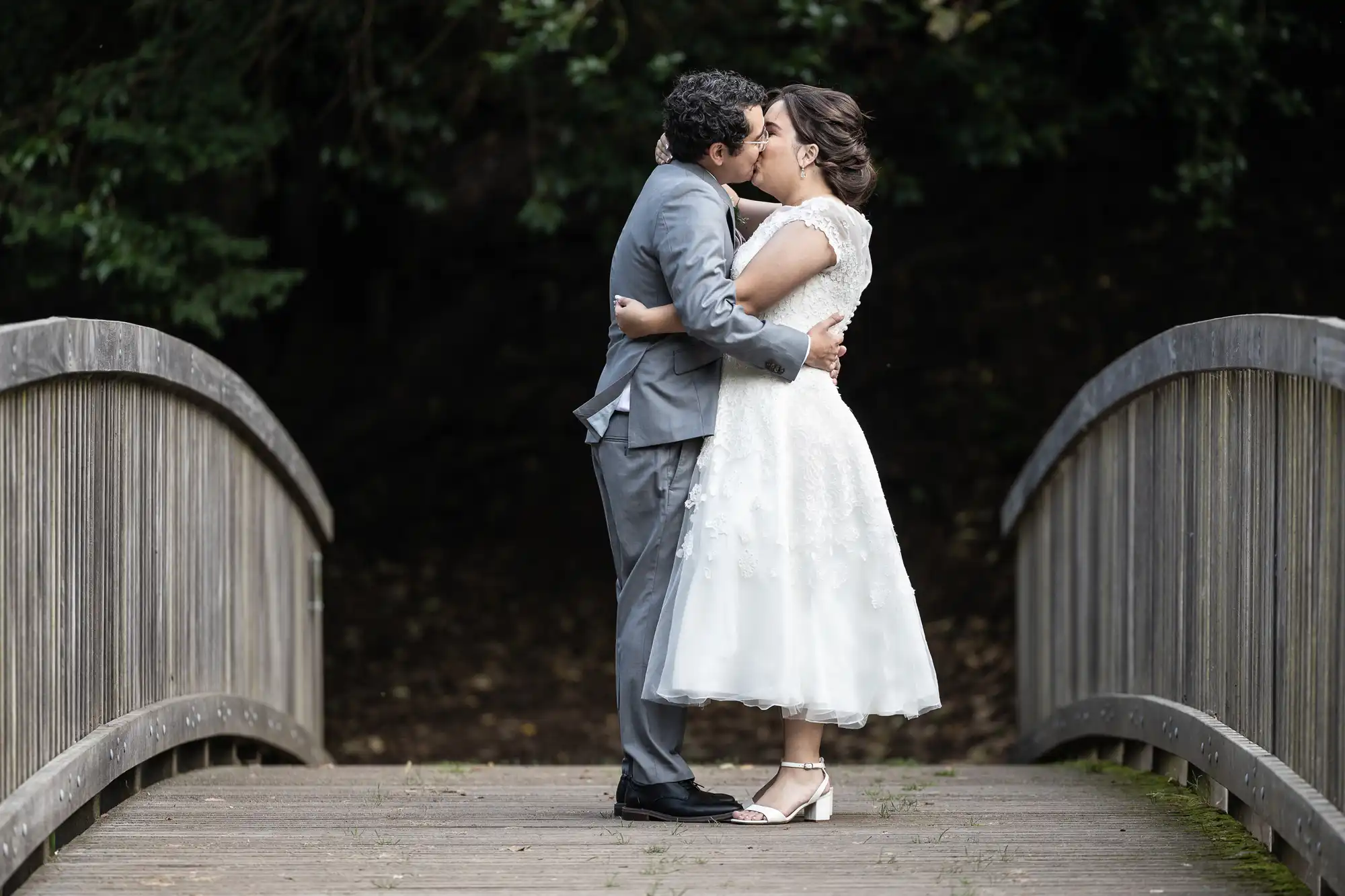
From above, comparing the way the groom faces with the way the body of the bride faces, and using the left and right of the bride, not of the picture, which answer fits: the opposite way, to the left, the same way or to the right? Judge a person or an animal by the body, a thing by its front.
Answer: the opposite way

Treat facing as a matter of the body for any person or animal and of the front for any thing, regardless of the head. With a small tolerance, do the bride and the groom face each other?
yes

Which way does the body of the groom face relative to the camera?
to the viewer's right

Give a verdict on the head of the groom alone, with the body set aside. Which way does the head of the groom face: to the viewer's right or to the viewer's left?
to the viewer's right

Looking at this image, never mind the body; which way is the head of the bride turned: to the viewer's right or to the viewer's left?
to the viewer's left

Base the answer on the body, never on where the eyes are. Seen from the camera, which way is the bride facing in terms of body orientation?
to the viewer's left
